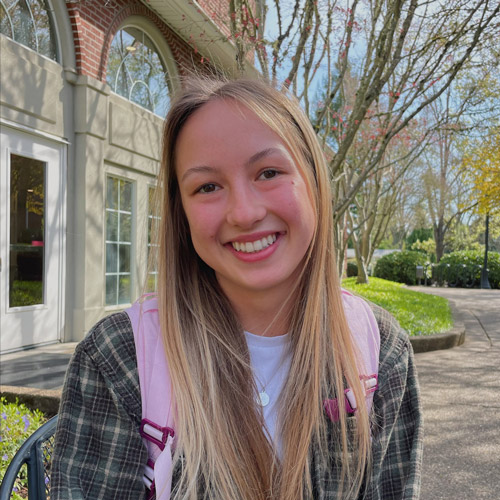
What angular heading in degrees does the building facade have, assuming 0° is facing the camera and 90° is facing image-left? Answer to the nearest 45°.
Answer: approximately 315°

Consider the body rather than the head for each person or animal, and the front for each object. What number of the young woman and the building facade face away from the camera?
0

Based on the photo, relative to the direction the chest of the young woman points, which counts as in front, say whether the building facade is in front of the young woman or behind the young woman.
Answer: behind

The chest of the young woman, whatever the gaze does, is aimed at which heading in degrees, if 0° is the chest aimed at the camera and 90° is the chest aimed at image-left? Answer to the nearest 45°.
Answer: approximately 0°

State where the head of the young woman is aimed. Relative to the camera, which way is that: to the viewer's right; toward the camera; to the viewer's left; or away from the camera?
toward the camera

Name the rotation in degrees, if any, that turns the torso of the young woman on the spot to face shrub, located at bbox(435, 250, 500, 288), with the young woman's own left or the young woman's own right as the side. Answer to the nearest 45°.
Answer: approximately 135° to the young woman's own left

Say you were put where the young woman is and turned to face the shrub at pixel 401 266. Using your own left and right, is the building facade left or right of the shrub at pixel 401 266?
left

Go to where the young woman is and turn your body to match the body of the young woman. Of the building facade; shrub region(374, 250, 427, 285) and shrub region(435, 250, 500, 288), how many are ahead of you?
0

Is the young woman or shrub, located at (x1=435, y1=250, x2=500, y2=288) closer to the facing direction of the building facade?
the young woman

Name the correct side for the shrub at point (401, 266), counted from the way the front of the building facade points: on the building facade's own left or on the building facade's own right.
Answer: on the building facade's own left

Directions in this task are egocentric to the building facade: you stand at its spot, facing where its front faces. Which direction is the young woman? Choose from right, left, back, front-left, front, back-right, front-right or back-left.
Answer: front-right

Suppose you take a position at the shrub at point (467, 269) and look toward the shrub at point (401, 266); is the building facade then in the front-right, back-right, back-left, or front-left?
front-left

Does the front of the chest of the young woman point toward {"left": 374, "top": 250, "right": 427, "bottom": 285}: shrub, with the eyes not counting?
no

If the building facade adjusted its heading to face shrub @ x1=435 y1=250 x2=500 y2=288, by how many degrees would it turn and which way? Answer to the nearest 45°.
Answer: approximately 90° to its left
